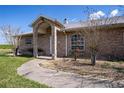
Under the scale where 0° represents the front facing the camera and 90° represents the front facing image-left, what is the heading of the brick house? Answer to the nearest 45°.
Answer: approximately 45°

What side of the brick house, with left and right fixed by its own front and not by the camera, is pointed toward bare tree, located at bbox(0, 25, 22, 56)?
right
